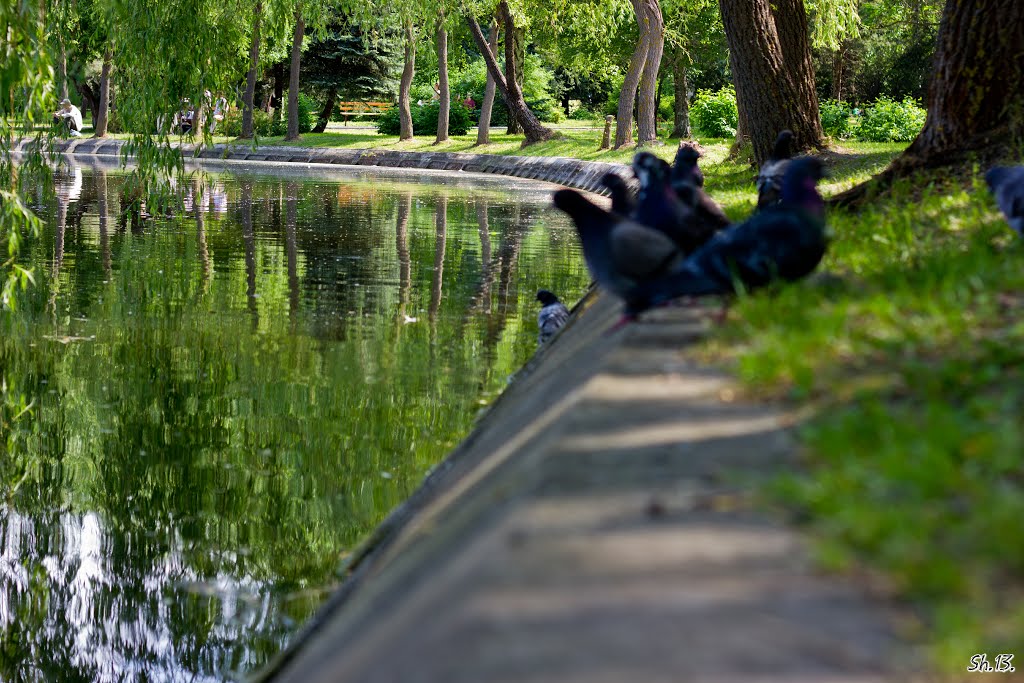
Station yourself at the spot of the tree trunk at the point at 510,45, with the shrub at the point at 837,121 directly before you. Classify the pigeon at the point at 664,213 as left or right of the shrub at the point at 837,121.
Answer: right

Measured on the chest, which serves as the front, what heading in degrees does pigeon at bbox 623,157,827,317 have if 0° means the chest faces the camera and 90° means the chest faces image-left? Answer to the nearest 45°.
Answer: approximately 270°

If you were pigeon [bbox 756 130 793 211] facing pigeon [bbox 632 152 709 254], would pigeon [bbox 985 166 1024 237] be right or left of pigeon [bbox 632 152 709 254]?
left

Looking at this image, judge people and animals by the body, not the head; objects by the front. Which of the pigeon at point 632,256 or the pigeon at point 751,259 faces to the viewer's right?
the pigeon at point 751,259
